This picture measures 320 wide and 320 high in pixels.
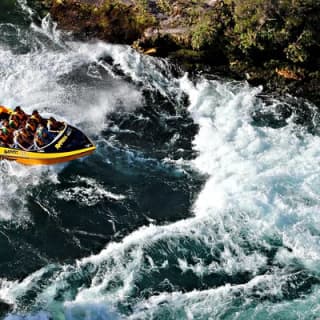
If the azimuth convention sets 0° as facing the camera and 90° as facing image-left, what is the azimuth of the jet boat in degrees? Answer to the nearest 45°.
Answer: approximately 270°
